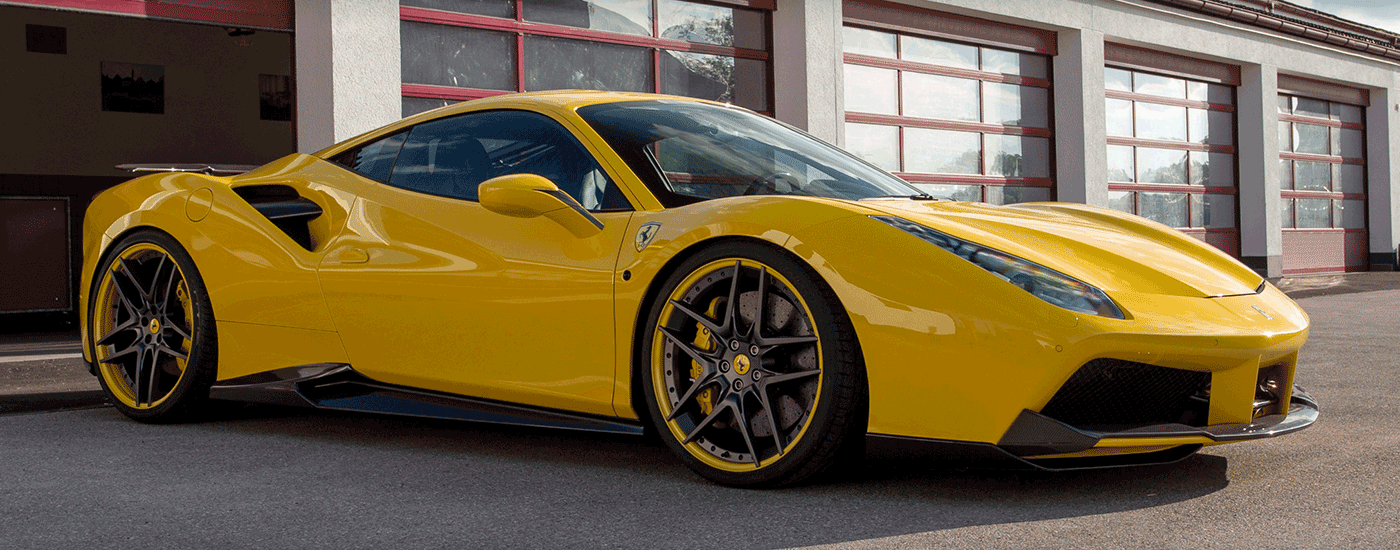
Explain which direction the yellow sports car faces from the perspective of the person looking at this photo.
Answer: facing the viewer and to the right of the viewer
